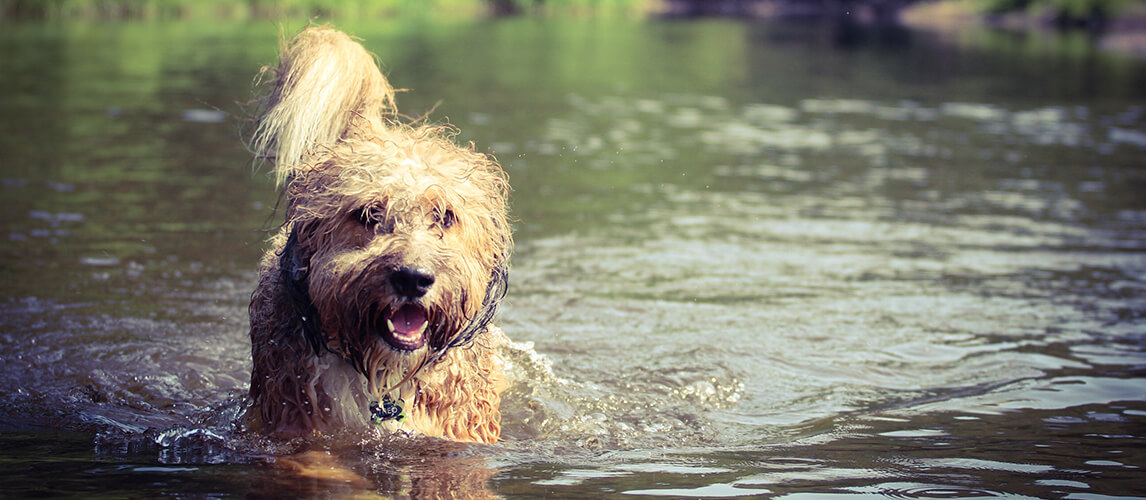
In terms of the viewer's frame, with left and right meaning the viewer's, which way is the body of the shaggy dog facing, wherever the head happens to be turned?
facing the viewer
